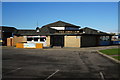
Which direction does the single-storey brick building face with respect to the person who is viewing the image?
facing the viewer
